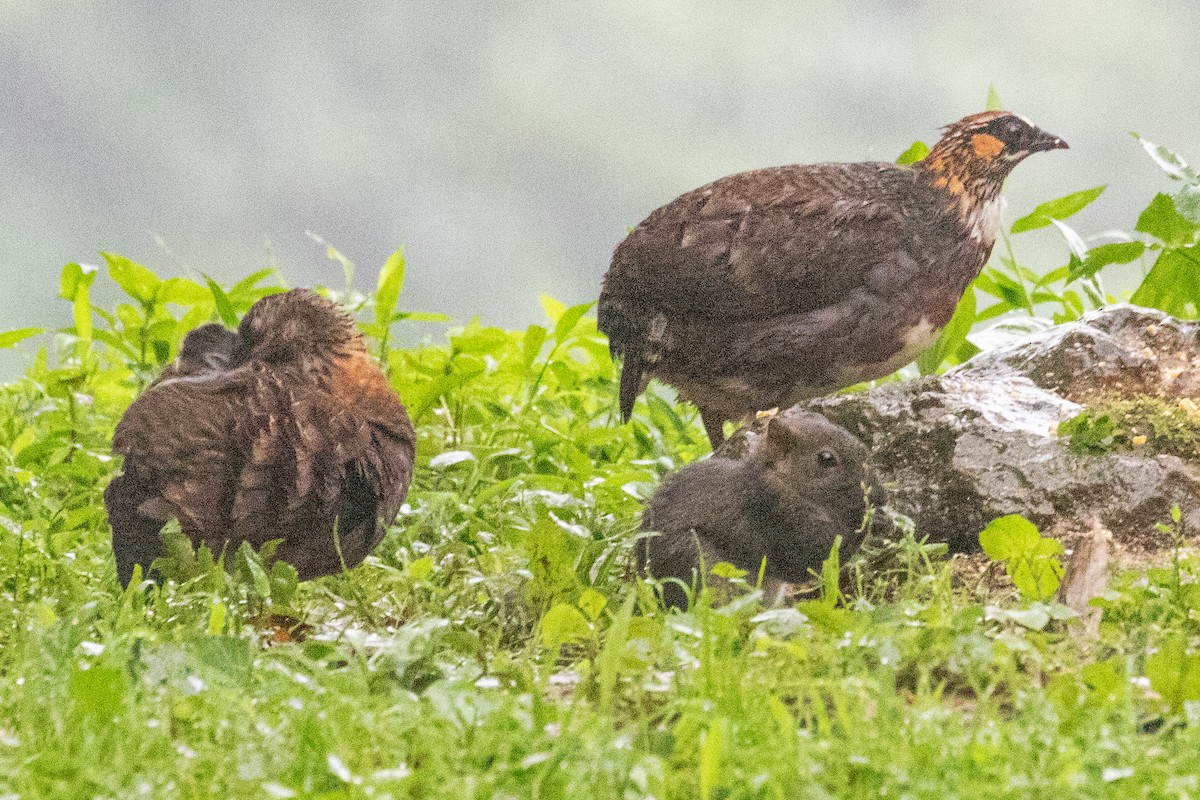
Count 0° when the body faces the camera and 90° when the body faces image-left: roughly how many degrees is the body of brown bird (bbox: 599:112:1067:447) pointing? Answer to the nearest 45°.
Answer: approximately 270°

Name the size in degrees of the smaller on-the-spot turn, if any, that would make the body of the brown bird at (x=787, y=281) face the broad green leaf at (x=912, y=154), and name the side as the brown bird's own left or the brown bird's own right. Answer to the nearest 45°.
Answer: approximately 45° to the brown bird's own left

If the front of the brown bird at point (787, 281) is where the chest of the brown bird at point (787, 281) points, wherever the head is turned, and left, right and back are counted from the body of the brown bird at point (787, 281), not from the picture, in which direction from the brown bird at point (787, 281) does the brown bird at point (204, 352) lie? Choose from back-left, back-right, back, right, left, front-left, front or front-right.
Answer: back-right

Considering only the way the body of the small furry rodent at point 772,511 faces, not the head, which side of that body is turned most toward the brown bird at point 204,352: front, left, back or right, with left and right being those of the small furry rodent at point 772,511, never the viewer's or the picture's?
back

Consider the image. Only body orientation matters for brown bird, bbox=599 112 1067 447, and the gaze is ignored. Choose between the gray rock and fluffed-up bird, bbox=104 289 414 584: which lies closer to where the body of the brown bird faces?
the gray rock

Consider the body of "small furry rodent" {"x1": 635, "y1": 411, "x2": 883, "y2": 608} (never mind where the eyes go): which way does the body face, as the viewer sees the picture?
to the viewer's right

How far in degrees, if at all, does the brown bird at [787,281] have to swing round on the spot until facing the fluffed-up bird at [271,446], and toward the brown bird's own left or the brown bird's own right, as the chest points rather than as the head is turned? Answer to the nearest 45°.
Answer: approximately 135° to the brown bird's own right
